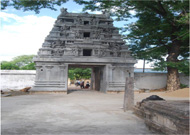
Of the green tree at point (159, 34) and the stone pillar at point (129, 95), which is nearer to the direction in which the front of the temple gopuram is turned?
the stone pillar

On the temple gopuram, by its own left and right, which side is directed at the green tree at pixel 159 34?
left

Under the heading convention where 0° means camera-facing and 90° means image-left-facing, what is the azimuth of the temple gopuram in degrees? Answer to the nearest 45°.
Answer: approximately 0°

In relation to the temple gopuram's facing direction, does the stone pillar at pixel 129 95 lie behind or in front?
in front

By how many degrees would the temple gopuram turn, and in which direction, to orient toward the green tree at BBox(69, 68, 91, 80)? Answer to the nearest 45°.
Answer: approximately 180°
